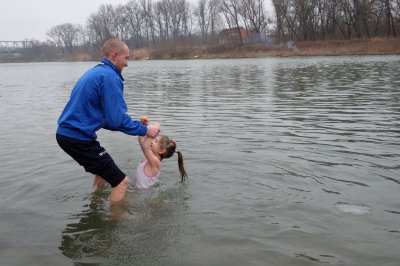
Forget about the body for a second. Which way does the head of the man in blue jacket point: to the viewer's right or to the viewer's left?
to the viewer's right

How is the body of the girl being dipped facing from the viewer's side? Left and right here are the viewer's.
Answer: facing to the left of the viewer

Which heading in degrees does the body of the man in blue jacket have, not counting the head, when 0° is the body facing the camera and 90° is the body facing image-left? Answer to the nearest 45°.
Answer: approximately 270°
